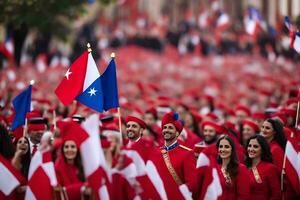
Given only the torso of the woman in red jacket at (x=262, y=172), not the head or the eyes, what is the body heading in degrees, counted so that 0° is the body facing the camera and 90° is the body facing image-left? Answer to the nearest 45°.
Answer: approximately 45°

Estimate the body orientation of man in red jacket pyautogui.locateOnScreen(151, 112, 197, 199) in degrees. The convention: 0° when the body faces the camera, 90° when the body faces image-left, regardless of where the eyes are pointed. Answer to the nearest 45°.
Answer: approximately 45°

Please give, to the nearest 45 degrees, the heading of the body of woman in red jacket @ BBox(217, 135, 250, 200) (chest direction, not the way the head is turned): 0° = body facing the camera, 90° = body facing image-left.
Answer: approximately 45°
